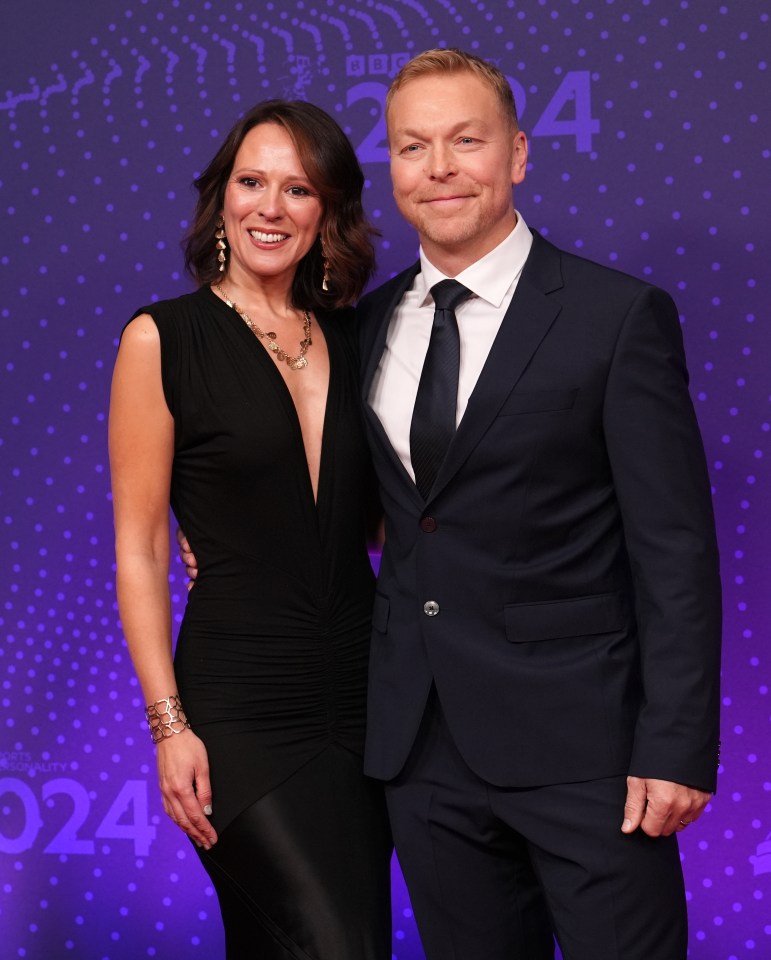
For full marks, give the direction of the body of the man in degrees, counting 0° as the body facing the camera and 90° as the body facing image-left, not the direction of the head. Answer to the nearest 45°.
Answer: approximately 45°

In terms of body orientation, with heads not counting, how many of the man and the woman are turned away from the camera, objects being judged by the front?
0

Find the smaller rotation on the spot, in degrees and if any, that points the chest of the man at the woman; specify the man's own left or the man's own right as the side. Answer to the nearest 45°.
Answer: approximately 45° to the man's own right
